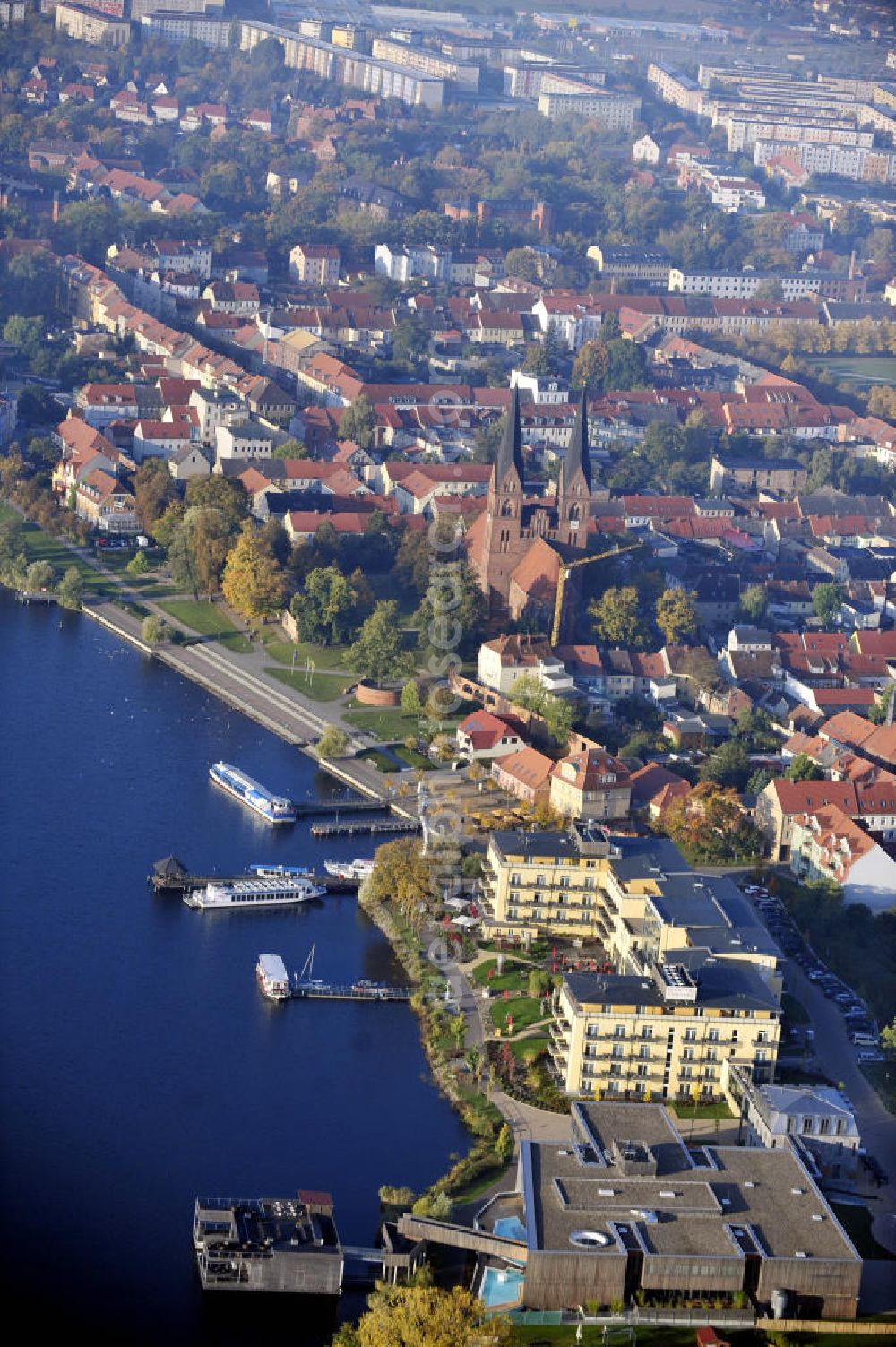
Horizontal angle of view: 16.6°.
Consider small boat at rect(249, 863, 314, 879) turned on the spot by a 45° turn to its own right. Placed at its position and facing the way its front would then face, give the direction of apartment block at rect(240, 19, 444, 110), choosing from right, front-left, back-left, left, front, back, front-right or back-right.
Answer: front-right

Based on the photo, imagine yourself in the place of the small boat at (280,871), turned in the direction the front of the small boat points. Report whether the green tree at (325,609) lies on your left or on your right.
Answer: on your right

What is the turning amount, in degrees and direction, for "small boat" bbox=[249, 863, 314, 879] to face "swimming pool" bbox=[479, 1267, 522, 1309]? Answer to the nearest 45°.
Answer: approximately 90° to its left

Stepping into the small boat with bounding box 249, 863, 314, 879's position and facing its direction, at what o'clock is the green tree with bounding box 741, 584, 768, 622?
The green tree is roughly at 4 o'clock from the small boat.

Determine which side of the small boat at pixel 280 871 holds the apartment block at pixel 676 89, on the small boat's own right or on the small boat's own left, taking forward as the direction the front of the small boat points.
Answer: on the small boat's own right

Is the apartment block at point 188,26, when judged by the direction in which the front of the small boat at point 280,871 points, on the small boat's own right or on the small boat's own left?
on the small boat's own right

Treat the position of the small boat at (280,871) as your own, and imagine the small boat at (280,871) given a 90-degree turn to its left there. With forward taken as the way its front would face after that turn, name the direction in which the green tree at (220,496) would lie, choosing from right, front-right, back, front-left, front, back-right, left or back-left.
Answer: front

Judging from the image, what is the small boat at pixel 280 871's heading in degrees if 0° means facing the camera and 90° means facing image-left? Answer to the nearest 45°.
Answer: approximately 90°

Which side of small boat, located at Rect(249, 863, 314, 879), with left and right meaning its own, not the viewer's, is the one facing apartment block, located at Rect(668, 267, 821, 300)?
right
